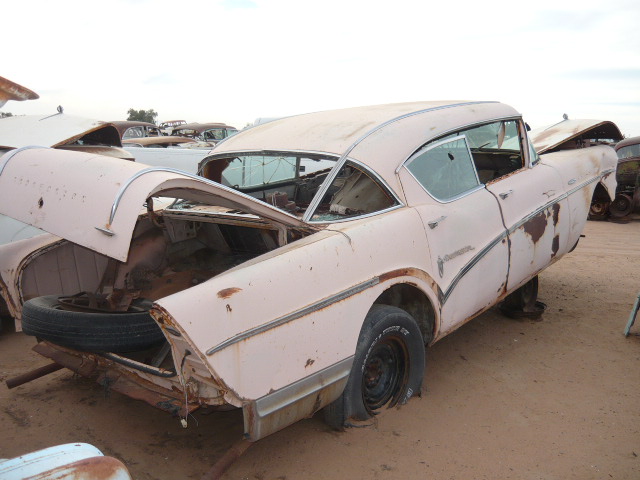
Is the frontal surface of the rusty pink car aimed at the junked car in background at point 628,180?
yes

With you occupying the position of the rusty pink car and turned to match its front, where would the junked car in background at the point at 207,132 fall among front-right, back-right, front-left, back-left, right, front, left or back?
front-left

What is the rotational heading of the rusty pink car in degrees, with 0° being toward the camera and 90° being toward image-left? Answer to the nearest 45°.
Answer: approximately 225°

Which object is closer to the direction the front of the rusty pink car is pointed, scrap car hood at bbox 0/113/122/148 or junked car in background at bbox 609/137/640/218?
the junked car in background

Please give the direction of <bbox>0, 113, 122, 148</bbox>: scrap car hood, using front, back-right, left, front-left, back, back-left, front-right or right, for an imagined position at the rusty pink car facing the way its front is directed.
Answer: left
